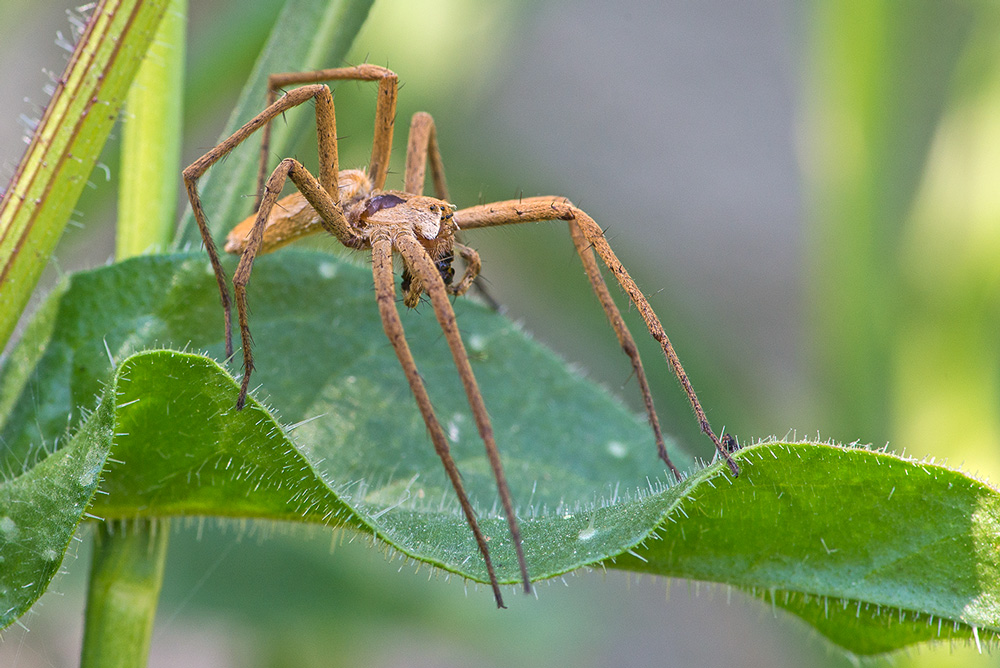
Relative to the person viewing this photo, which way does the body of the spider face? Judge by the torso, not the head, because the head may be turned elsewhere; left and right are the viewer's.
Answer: facing the viewer and to the right of the viewer

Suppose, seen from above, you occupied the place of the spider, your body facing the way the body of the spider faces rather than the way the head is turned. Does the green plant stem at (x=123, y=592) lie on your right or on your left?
on your right
